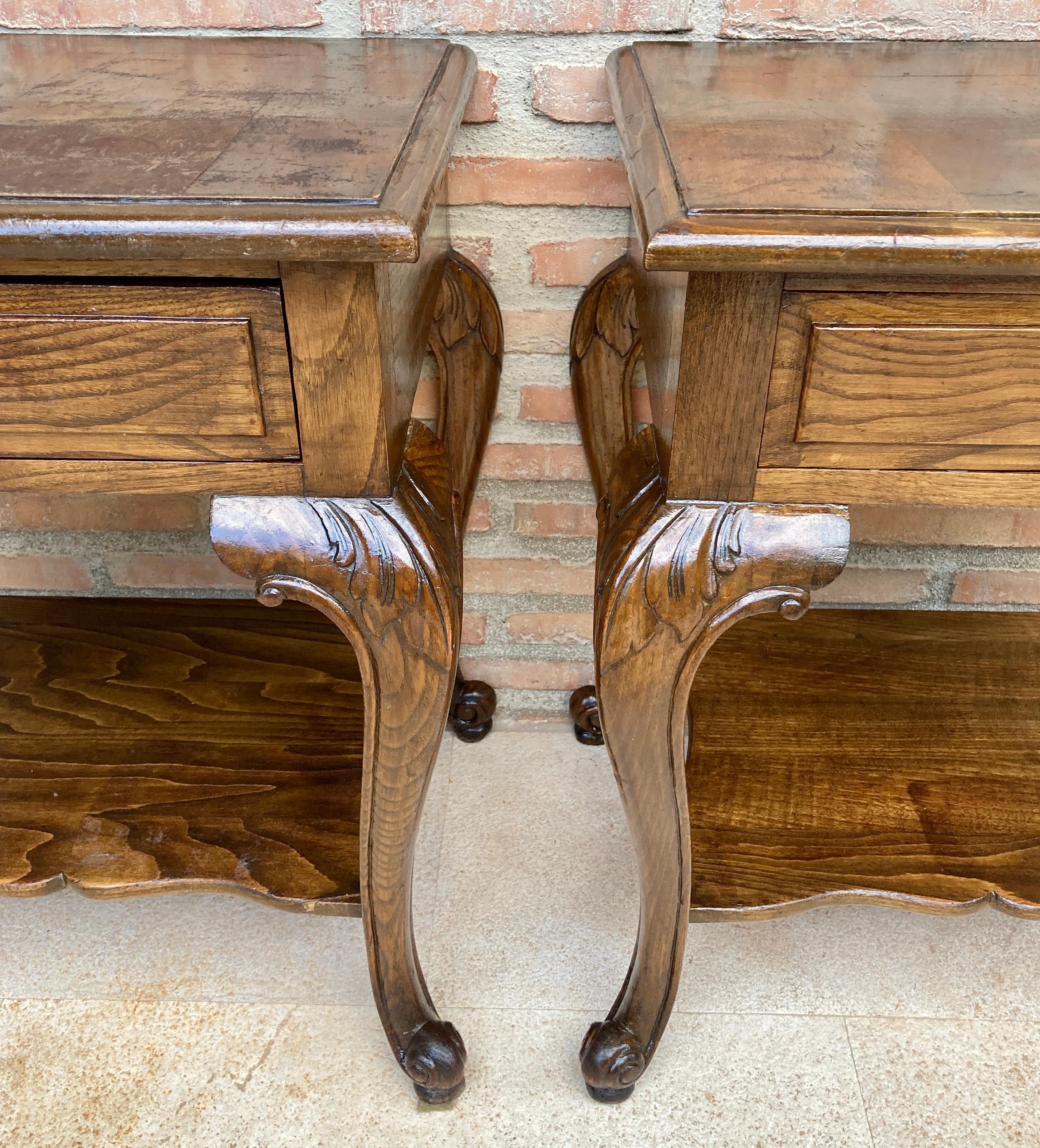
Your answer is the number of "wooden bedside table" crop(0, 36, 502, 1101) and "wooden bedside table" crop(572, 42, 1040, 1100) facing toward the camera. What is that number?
2

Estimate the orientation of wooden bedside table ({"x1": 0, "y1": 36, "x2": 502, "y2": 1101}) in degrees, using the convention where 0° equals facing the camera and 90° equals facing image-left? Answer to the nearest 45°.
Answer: approximately 0°

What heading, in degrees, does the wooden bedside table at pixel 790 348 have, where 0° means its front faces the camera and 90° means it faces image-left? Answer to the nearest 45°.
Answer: approximately 0°
